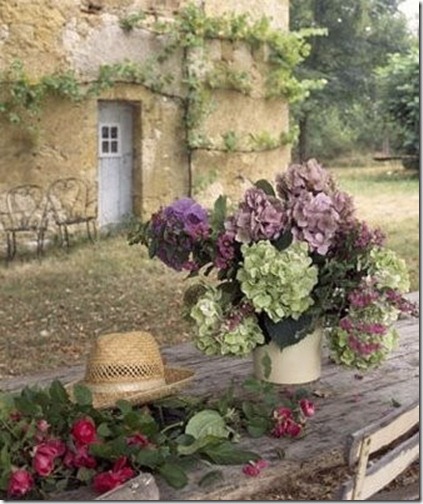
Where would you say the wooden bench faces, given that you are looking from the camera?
facing away from the viewer and to the left of the viewer

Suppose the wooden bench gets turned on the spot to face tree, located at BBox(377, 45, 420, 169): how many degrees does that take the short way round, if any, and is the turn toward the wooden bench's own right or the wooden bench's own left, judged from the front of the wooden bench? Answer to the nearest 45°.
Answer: approximately 45° to the wooden bench's own right
